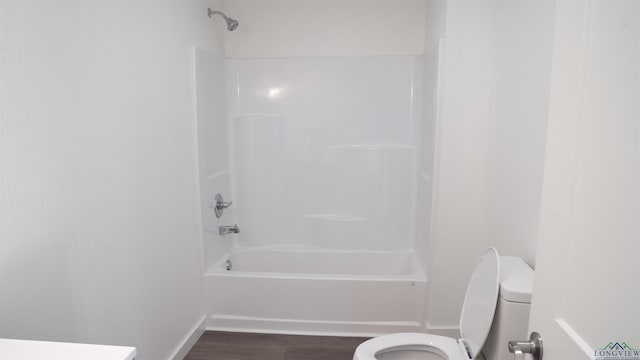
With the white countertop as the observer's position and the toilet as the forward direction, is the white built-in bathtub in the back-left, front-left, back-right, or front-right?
front-left

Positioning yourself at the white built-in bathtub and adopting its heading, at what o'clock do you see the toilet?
The toilet is roughly at 11 o'clock from the white built-in bathtub.

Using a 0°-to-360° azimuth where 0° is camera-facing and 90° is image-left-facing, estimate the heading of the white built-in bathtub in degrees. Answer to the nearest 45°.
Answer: approximately 0°

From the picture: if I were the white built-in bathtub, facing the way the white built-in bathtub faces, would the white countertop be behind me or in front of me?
in front

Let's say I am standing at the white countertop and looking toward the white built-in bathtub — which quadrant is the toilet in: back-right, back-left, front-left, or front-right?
front-right
